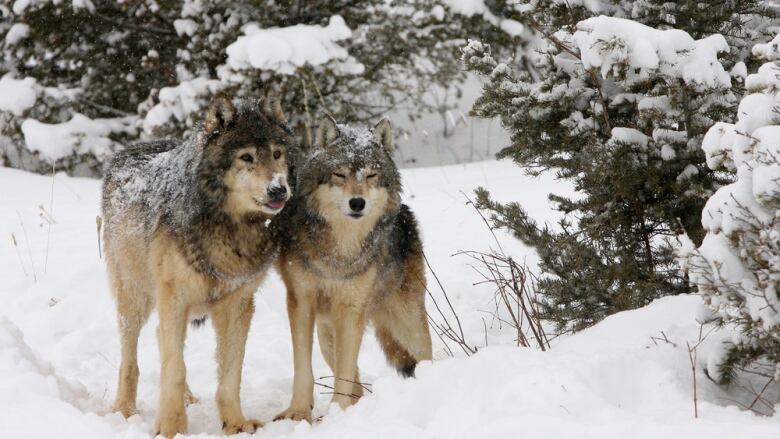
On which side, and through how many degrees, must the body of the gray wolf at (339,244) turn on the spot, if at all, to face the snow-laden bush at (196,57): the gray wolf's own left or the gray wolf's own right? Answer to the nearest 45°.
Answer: approximately 180°

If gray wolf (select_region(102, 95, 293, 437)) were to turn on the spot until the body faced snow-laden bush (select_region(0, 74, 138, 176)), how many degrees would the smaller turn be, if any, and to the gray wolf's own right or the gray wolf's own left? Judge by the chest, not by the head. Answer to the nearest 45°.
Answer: approximately 135° to the gray wolf's own left

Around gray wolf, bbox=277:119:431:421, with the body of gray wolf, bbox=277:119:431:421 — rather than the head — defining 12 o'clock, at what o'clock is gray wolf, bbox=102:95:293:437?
gray wolf, bbox=102:95:293:437 is roughly at 2 o'clock from gray wolf, bbox=277:119:431:421.

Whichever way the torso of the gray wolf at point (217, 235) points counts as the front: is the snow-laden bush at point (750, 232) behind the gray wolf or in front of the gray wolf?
in front

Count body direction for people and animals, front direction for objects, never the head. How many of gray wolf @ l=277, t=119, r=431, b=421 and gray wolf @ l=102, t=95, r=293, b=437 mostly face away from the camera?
0

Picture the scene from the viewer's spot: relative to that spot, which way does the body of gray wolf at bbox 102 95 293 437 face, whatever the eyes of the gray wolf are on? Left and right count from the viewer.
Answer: facing the viewer and to the right of the viewer

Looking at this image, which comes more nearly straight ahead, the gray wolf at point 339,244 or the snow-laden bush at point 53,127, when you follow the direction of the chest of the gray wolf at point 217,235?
the gray wolf

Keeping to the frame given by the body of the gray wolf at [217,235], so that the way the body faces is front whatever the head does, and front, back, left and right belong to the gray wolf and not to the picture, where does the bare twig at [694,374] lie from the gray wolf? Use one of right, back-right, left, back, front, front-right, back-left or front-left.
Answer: front

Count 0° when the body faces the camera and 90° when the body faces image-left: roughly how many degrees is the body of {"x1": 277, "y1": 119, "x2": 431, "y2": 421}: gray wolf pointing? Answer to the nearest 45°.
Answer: approximately 0°
